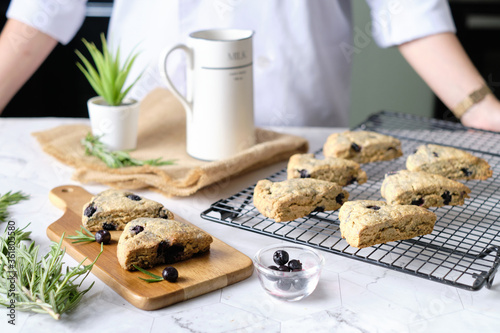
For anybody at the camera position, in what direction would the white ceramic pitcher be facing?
facing to the right of the viewer

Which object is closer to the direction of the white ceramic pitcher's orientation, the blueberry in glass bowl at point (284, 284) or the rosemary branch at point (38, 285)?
the blueberry in glass bowl

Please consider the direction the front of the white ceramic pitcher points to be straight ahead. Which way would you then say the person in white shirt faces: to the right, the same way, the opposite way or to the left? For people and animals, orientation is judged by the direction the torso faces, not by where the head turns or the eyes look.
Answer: to the right

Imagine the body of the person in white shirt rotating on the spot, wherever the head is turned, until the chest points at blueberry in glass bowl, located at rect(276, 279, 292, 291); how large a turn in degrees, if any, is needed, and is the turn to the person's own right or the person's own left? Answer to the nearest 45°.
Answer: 0° — they already face it

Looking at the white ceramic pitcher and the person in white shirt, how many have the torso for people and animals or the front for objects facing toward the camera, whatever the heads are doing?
1

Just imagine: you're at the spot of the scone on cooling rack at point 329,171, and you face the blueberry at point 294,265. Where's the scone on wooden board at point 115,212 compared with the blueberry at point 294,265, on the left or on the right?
right

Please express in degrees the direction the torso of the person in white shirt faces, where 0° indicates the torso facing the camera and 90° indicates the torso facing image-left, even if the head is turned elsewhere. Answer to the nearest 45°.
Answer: approximately 0°

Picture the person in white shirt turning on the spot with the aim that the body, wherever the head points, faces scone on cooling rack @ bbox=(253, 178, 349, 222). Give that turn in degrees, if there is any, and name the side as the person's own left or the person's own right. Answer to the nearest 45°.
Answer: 0° — they already face it

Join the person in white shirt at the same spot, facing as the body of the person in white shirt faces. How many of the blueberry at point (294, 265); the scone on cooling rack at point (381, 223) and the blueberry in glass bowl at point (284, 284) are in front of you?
3
